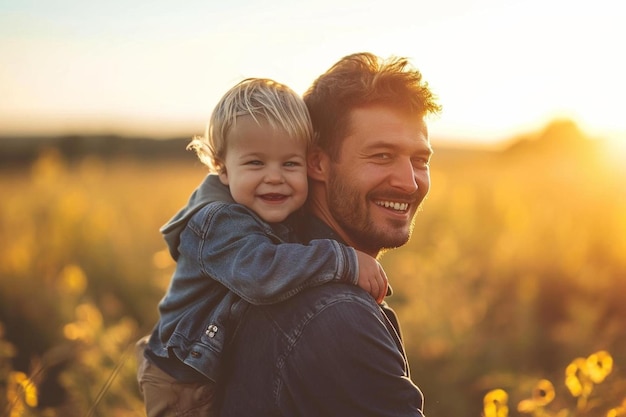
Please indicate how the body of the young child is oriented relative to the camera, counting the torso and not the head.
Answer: to the viewer's right

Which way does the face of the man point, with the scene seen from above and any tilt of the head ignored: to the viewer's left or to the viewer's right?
to the viewer's right

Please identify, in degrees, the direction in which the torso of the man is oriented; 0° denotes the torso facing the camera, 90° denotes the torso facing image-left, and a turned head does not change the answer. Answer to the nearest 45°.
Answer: approximately 270°
